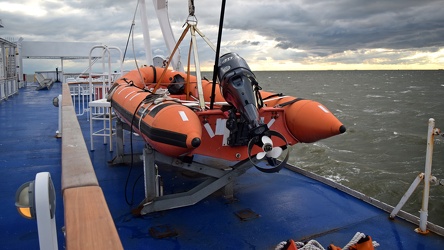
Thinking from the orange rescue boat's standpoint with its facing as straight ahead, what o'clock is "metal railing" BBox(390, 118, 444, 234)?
The metal railing is roughly at 5 o'clock from the orange rescue boat.

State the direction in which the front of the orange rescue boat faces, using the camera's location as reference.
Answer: facing away from the viewer and to the left of the viewer
